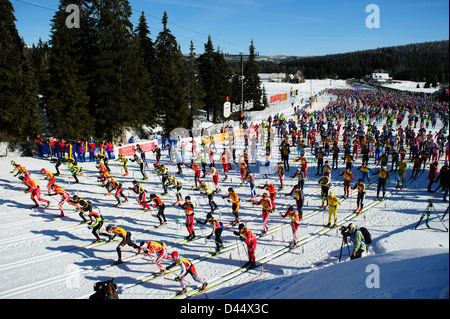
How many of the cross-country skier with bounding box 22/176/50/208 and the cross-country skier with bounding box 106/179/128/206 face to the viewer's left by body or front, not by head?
2

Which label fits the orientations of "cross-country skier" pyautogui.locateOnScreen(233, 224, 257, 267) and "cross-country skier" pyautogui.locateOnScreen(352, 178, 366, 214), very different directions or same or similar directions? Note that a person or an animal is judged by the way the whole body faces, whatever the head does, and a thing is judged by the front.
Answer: same or similar directions

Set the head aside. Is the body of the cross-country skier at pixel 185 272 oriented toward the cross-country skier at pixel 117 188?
no

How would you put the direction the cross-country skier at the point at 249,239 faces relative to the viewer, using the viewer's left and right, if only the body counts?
facing the viewer and to the left of the viewer

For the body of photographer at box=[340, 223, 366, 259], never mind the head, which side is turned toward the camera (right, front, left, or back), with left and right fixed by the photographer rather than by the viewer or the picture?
left

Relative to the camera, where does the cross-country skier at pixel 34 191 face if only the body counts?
to the viewer's left

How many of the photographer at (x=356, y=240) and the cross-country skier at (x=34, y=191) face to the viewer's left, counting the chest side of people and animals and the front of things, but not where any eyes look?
2

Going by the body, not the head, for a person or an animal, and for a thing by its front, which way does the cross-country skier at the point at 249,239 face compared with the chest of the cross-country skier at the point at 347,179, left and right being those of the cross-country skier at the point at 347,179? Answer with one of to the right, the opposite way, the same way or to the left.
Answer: the same way

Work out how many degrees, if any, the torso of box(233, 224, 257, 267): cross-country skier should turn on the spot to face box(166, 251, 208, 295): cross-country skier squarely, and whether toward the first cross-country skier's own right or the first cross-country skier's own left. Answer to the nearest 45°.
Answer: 0° — they already face them

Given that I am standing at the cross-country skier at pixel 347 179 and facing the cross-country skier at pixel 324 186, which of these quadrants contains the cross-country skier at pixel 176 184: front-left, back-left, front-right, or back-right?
front-right

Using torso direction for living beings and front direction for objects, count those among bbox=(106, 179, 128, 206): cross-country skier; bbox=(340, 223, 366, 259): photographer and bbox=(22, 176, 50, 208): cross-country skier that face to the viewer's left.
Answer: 3

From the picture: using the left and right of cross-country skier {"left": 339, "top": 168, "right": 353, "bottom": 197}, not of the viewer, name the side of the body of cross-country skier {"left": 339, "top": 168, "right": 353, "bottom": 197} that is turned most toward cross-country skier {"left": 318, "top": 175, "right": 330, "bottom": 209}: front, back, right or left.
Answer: front

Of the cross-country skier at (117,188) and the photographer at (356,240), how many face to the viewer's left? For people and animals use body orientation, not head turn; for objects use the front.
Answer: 2
